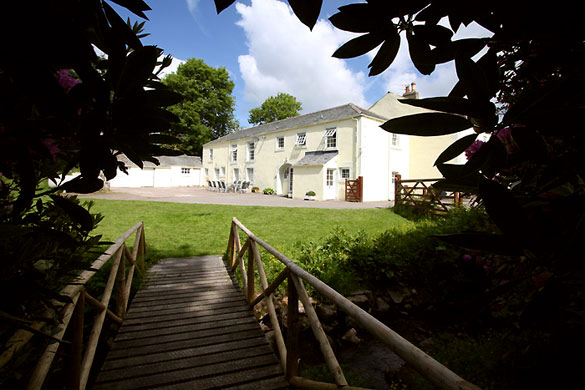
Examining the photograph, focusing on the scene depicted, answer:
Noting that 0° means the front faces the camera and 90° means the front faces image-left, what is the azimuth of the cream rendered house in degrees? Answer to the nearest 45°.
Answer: approximately 45°

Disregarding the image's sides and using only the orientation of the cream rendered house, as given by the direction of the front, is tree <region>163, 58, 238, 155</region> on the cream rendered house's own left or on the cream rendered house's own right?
on the cream rendered house's own right

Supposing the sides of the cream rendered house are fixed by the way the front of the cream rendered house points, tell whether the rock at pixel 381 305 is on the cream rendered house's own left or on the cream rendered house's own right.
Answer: on the cream rendered house's own left
